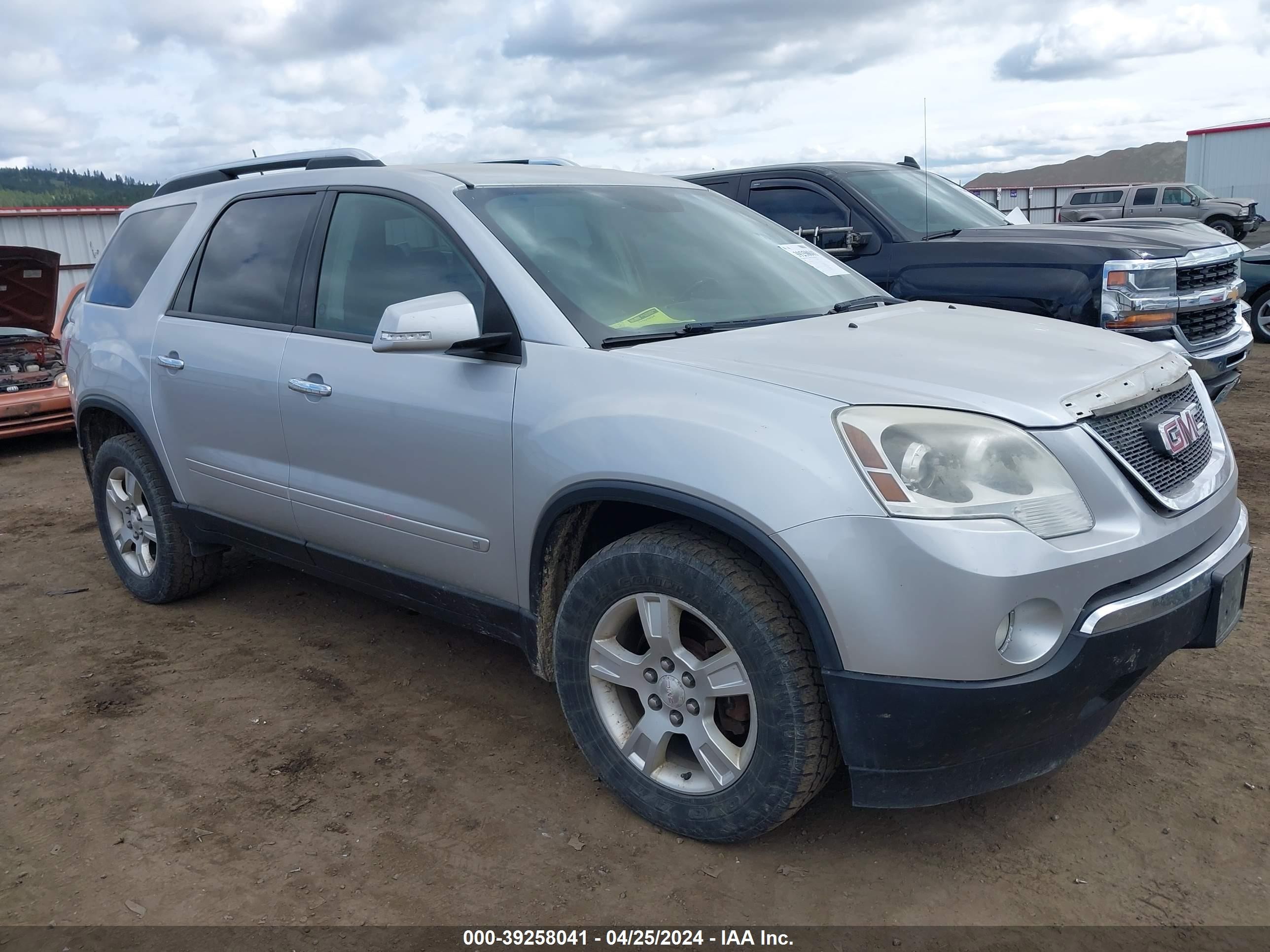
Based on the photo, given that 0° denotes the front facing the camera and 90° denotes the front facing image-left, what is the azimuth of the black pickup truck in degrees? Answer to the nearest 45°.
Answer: approximately 315°

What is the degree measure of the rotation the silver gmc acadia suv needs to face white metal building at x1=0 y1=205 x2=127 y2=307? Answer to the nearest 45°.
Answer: approximately 180°

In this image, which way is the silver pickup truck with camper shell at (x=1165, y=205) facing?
to the viewer's right

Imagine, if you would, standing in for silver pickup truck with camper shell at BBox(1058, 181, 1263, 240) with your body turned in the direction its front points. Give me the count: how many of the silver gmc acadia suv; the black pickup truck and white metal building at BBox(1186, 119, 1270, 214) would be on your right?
2

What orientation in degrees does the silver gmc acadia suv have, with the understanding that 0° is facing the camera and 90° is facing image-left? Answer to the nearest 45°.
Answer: approximately 315°

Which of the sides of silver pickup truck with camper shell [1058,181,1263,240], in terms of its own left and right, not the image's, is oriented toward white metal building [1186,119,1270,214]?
left

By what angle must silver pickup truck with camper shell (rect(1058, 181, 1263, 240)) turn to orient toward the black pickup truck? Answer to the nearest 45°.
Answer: approximately 90° to its right

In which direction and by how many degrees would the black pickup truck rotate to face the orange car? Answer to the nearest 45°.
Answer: approximately 135° to its right

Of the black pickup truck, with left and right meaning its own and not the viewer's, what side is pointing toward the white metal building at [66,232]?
back

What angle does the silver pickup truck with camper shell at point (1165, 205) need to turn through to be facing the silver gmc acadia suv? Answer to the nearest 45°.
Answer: approximately 90° to its right
